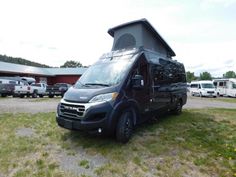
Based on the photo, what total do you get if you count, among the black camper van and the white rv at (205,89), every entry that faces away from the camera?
0

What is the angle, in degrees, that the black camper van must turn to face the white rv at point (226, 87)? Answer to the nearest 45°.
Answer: approximately 180°

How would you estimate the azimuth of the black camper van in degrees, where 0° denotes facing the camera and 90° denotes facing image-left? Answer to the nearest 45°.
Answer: approximately 45°

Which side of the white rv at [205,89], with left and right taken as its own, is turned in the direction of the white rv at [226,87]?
left

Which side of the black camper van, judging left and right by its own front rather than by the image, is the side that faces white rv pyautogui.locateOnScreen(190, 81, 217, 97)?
back

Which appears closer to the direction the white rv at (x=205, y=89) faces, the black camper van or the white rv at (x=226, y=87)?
the black camper van

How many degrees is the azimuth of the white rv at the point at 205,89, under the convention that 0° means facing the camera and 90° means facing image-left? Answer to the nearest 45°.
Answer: approximately 315°

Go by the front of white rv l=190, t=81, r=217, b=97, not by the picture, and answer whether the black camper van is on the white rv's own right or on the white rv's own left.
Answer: on the white rv's own right
